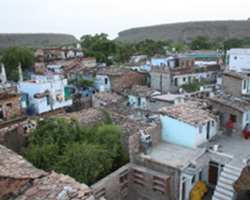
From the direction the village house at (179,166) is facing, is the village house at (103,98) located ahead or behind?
behind

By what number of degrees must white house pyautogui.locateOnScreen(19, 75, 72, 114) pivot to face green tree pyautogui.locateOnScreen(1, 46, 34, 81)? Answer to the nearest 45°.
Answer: approximately 135° to its left

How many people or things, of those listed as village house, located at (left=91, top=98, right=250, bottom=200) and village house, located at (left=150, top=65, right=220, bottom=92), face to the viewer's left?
0

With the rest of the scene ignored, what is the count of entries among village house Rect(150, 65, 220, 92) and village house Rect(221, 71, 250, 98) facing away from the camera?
0

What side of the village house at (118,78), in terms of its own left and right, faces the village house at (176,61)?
back

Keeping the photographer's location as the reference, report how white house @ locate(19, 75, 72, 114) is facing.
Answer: facing the viewer and to the right of the viewer

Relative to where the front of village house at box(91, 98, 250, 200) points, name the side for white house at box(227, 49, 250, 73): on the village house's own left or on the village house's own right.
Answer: on the village house's own left
